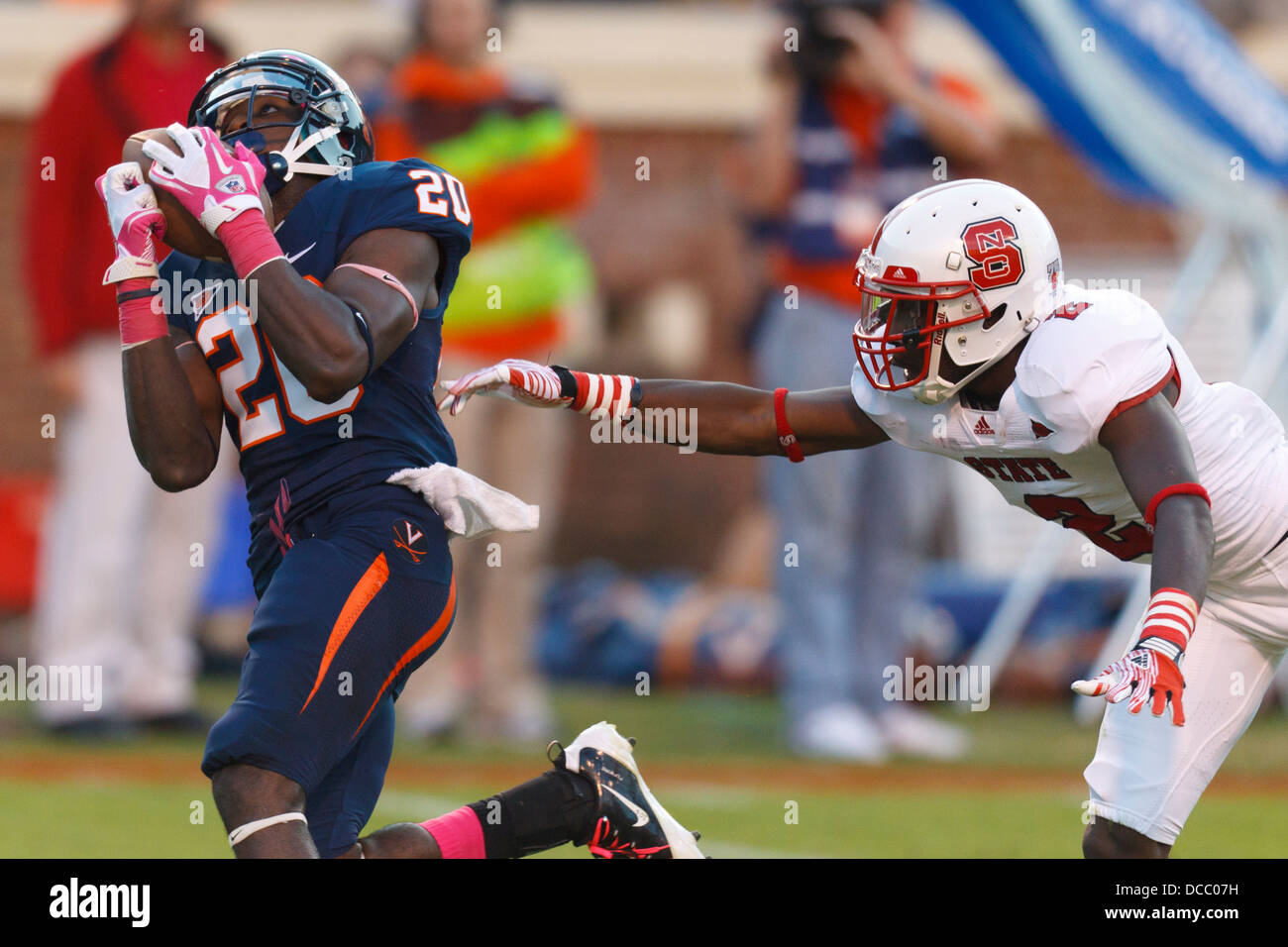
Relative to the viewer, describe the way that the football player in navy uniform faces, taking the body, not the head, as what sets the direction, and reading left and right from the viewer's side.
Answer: facing the viewer and to the left of the viewer

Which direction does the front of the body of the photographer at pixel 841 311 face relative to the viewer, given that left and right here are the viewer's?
facing the viewer

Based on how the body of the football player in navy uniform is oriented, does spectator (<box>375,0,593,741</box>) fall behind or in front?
behind

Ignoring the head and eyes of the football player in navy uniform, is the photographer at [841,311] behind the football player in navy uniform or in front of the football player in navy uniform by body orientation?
behind

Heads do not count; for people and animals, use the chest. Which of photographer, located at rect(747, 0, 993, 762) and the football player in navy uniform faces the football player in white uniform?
the photographer

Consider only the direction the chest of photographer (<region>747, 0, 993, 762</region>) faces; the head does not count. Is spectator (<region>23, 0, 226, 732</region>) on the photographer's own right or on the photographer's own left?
on the photographer's own right

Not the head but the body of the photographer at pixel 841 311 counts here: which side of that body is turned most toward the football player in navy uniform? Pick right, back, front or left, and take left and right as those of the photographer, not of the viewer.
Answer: front

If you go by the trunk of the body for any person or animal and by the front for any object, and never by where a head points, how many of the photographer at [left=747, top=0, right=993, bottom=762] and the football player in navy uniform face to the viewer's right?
0

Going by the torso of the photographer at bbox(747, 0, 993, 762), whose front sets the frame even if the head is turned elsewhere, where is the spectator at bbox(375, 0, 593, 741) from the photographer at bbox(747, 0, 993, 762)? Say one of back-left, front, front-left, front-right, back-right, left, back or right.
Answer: right
